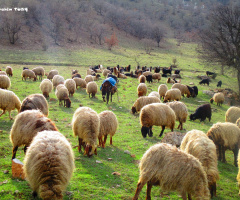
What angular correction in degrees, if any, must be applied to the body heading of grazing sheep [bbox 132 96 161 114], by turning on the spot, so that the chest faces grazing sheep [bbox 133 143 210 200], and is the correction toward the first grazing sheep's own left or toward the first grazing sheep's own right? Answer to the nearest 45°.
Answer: approximately 90° to the first grazing sheep's own left

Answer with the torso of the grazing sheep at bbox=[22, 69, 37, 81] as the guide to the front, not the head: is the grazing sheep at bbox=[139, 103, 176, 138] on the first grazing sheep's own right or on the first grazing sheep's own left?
on the first grazing sheep's own right

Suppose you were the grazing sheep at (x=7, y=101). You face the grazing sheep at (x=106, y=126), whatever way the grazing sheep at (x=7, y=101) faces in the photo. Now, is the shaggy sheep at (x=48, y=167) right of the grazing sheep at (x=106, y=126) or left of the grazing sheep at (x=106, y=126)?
right

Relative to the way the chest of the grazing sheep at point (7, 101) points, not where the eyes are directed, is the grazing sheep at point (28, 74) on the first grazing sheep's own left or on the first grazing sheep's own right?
on the first grazing sheep's own left

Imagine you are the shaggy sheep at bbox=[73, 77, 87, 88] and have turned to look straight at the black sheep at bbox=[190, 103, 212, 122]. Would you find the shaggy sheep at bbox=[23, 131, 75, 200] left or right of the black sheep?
right

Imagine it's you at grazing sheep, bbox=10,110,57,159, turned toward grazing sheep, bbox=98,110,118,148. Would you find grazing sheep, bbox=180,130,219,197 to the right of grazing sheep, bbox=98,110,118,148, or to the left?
right
